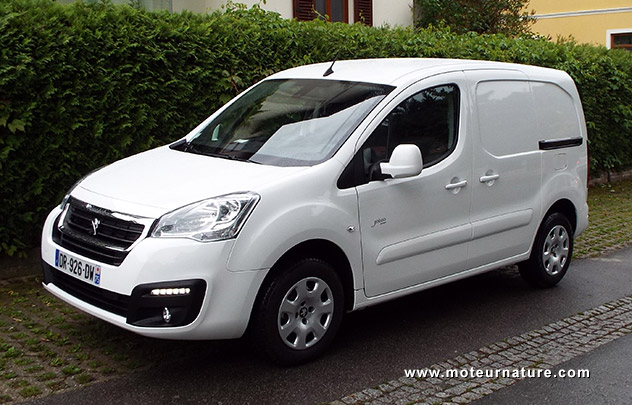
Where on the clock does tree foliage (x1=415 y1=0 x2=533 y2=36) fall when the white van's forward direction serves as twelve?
The tree foliage is roughly at 5 o'clock from the white van.

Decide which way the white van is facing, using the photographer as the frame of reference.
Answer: facing the viewer and to the left of the viewer
